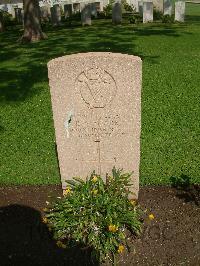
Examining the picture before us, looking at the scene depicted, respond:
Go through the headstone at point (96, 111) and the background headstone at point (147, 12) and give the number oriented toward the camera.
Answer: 2

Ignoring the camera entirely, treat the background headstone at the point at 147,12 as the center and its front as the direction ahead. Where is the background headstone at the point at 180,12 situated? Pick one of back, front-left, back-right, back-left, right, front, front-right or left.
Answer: left

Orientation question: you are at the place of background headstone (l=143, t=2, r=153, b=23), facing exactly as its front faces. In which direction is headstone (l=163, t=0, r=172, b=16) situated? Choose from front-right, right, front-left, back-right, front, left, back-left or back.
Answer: back-left

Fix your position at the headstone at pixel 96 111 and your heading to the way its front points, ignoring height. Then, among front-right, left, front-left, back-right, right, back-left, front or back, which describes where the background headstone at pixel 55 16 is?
back

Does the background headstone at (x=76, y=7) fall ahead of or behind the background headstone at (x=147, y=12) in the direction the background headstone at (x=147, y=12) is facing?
behind

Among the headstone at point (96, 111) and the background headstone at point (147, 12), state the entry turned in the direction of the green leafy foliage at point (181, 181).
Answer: the background headstone

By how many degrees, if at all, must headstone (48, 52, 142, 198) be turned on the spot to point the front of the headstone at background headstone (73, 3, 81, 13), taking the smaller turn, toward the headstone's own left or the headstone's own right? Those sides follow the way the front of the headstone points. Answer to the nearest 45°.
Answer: approximately 180°

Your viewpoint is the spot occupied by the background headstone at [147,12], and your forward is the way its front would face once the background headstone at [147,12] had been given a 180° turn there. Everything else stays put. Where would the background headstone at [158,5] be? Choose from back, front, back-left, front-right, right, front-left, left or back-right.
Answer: front

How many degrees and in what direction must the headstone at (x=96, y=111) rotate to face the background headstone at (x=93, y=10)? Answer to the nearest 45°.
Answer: approximately 180°

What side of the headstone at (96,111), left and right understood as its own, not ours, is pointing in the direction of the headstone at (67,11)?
back

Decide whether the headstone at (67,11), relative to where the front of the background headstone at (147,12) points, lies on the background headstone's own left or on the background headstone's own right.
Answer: on the background headstone's own right

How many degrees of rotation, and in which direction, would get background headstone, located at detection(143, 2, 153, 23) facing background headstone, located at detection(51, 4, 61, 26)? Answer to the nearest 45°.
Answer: approximately 90° to its right
